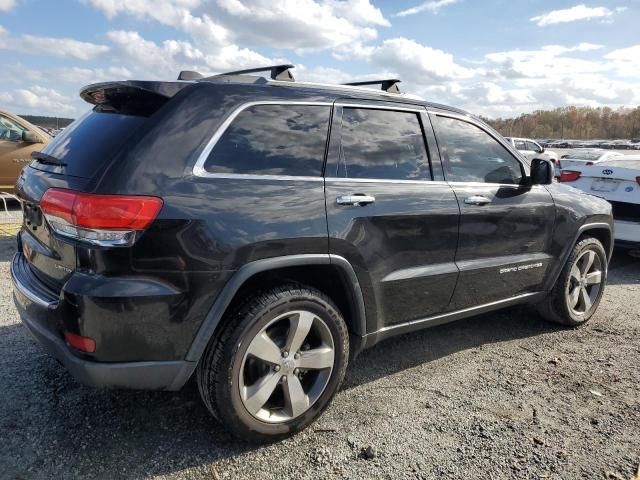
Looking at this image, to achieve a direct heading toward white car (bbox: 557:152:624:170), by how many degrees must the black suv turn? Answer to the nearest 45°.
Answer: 0° — it already faces it

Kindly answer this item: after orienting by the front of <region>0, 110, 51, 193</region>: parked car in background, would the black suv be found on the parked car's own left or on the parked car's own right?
on the parked car's own right

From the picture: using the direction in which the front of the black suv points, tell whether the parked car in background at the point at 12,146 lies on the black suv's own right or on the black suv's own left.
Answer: on the black suv's own left

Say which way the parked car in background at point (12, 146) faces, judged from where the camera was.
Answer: facing to the right of the viewer

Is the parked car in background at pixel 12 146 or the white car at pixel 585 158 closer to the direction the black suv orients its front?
the white car

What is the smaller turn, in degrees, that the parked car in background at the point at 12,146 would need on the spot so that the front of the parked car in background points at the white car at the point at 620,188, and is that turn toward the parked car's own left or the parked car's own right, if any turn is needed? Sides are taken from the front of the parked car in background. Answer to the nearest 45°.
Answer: approximately 45° to the parked car's own right

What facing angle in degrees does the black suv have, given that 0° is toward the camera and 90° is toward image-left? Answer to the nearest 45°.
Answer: approximately 225°
